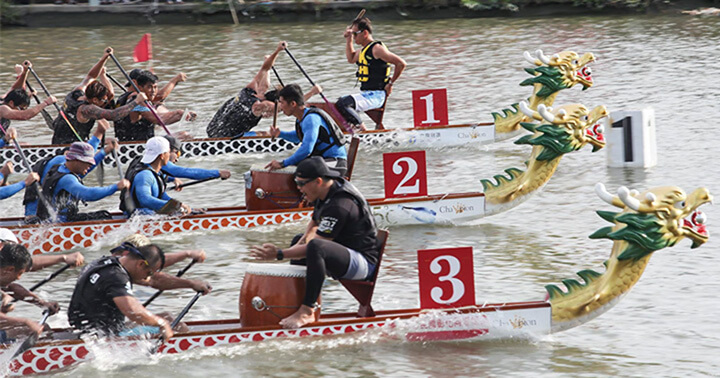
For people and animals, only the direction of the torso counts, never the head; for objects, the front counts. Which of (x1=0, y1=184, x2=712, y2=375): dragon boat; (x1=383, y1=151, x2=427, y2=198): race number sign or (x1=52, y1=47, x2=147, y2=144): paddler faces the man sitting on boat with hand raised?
the paddler

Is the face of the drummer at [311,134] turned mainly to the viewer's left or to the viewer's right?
to the viewer's left

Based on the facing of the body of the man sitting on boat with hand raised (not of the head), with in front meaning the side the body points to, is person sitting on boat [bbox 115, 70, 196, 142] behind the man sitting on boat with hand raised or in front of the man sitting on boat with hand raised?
in front

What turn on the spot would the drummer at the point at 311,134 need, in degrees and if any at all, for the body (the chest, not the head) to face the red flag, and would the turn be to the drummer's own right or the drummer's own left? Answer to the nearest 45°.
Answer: approximately 45° to the drummer's own right

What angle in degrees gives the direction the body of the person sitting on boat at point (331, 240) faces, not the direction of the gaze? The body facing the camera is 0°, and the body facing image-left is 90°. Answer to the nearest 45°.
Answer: approximately 90°

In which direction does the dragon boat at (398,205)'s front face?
to the viewer's right

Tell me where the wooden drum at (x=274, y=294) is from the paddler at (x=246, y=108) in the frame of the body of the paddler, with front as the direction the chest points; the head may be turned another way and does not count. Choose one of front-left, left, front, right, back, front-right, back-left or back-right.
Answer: right

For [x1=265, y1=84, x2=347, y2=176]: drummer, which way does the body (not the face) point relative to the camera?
to the viewer's left

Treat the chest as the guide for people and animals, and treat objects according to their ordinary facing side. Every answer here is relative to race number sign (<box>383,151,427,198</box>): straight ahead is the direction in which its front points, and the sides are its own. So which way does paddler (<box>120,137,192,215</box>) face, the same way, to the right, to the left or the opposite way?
to the left

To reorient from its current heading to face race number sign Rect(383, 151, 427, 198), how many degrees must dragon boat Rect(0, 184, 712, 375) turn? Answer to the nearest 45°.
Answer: approximately 90° to its left

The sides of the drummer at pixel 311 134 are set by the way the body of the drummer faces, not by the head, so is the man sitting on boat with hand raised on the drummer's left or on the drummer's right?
on the drummer's right

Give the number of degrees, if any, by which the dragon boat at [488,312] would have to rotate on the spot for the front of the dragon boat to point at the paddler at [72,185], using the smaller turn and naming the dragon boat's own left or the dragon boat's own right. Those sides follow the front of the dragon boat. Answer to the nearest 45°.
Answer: approximately 135° to the dragon boat's own left

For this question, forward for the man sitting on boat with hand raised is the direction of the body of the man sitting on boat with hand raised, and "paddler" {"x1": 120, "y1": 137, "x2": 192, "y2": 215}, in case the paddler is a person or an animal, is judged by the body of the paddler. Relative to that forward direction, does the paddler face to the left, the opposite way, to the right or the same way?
the opposite way

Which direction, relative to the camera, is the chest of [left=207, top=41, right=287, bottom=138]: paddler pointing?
to the viewer's right

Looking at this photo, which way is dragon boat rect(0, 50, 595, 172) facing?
to the viewer's right

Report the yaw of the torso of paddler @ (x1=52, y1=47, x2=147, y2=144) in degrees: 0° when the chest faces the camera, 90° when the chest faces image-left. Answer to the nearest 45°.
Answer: approximately 270°
